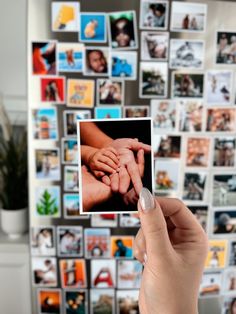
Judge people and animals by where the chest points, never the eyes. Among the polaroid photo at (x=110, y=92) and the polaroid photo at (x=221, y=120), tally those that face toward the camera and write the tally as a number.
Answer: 2

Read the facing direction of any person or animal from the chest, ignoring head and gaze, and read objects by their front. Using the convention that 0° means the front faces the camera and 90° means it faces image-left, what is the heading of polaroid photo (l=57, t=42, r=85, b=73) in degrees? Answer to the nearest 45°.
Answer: approximately 0°
